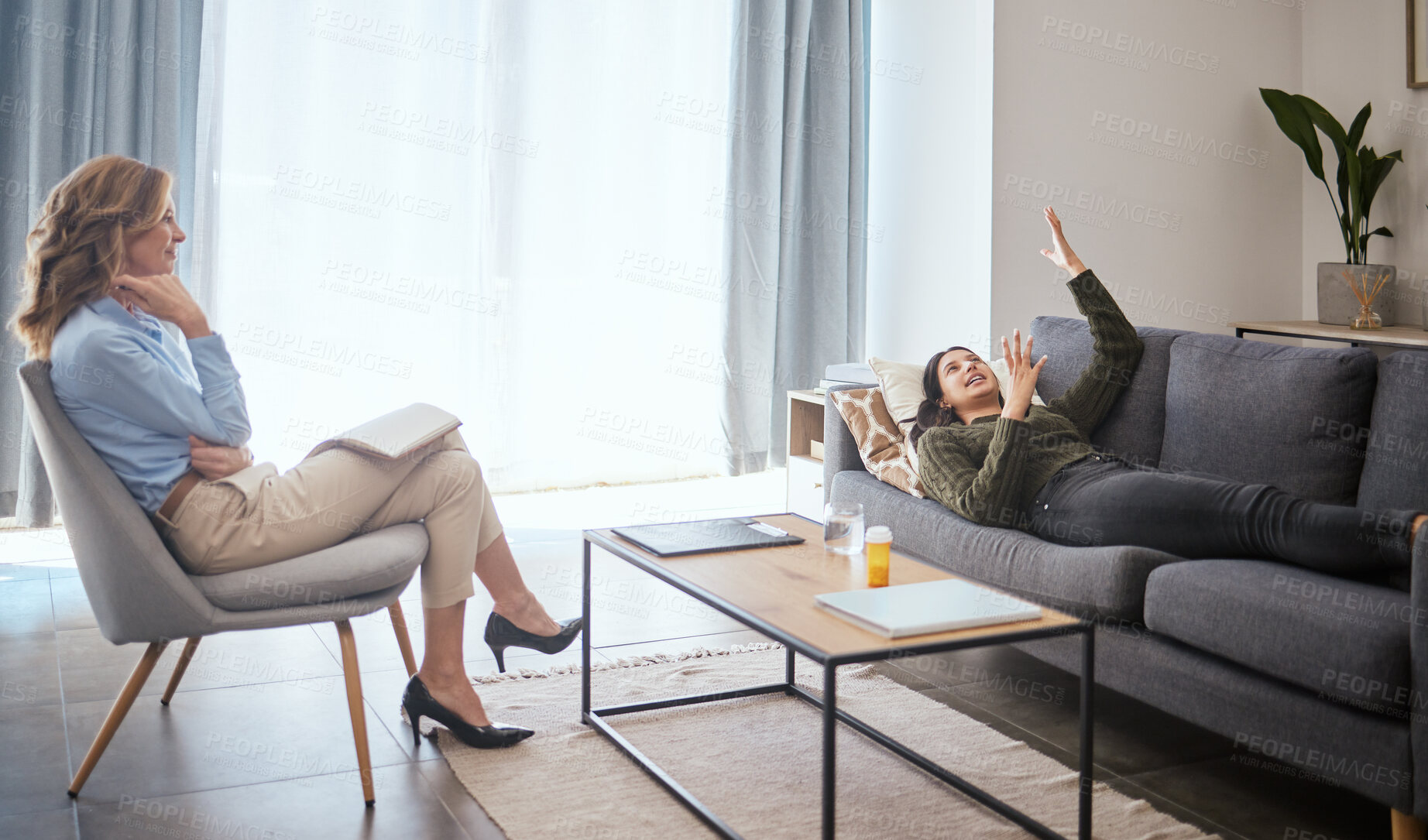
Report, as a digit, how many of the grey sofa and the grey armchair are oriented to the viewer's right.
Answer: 1

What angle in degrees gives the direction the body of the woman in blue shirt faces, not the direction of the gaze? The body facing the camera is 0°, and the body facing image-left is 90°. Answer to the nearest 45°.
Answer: approximately 270°

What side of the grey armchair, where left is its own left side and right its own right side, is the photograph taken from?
right

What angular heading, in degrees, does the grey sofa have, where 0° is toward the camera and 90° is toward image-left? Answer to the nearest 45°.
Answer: approximately 45°

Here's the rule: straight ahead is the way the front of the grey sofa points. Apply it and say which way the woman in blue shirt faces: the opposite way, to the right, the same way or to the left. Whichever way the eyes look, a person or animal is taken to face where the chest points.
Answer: the opposite way

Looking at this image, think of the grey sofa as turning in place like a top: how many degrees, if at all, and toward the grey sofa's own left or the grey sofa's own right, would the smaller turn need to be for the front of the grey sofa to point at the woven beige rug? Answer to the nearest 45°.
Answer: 0° — it already faces it

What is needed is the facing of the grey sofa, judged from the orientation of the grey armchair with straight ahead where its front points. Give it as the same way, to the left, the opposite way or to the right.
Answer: the opposite way

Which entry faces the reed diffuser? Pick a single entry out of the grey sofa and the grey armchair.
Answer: the grey armchair

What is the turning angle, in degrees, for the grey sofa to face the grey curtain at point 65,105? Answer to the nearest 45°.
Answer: approximately 45° to its right

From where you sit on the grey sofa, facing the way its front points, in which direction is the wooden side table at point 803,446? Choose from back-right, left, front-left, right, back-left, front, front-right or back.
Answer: right

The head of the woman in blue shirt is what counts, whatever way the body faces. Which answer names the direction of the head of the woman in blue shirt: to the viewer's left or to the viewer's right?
to the viewer's right
